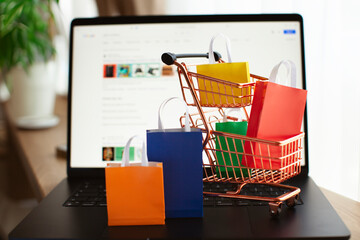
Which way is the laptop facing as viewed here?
toward the camera

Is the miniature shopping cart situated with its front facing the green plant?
no

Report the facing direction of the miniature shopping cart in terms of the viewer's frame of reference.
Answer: facing the viewer and to the right of the viewer

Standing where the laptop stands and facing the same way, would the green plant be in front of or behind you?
behind
